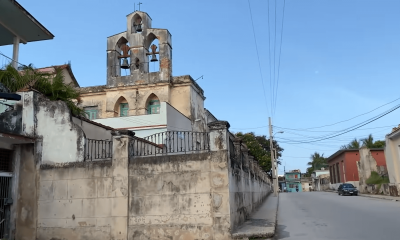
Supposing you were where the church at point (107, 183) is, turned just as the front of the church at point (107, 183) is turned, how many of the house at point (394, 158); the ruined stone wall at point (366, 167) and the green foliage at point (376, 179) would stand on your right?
0

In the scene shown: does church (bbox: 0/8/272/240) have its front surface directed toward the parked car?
no

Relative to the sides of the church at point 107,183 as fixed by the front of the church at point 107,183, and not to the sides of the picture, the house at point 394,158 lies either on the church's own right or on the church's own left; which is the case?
on the church's own left
